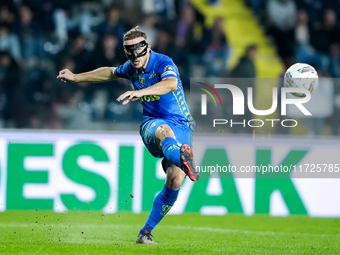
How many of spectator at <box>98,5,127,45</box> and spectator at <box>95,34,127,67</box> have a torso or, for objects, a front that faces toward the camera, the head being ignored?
2

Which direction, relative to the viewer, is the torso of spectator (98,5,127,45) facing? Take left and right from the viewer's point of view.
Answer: facing the viewer

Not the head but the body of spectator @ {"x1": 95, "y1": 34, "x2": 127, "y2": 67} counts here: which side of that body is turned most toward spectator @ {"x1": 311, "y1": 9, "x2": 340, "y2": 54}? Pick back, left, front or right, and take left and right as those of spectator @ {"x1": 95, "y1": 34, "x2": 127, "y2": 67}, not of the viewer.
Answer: left

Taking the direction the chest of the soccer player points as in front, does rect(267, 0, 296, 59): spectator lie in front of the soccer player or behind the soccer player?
behind

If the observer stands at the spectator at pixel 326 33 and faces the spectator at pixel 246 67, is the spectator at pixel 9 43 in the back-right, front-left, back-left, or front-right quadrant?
front-right

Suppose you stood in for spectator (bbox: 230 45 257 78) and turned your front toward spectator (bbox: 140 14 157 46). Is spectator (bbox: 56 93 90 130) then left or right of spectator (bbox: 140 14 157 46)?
left

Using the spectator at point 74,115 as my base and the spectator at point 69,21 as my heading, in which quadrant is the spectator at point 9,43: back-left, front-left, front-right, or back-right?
front-left

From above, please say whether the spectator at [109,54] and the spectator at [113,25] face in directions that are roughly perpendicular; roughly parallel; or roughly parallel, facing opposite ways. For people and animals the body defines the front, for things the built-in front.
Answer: roughly parallel

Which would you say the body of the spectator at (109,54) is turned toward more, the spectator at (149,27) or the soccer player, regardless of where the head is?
the soccer player

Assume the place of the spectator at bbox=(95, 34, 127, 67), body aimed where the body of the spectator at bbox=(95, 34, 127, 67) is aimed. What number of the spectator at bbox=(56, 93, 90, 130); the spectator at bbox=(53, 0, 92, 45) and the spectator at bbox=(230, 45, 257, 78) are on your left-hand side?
1

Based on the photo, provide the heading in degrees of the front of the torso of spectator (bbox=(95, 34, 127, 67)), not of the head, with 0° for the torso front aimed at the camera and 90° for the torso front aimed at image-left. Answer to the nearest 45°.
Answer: approximately 0°

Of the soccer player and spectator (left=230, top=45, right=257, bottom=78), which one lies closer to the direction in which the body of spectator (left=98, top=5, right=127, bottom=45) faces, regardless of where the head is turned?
the soccer player

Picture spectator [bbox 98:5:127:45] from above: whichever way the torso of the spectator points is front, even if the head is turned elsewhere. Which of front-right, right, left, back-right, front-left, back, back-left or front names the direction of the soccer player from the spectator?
front

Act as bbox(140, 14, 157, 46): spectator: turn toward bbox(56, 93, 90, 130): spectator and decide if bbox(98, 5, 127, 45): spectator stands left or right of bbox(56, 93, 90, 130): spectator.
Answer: right

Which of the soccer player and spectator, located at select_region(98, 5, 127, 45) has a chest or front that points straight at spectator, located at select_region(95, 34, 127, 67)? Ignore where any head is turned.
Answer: spectator, located at select_region(98, 5, 127, 45)

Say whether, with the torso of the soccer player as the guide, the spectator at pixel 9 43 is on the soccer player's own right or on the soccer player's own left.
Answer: on the soccer player's own right
